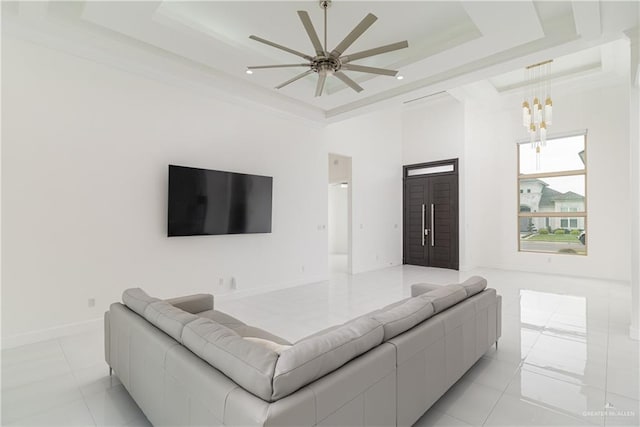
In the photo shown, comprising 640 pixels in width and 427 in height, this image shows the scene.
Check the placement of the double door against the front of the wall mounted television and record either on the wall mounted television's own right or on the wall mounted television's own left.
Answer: on the wall mounted television's own left

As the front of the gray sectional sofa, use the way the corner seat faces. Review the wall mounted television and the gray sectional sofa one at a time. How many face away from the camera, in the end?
1

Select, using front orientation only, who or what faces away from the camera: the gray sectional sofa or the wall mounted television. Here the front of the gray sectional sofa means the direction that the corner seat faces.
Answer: the gray sectional sofa

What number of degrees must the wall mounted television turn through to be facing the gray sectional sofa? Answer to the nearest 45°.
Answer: approximately 45° to its right

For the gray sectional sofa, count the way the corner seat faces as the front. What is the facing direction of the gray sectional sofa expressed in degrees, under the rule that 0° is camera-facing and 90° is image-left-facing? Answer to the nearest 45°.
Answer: approximately 180°

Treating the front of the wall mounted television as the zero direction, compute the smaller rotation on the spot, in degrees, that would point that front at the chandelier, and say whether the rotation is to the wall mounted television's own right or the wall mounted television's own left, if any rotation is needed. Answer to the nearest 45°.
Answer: approximately 45° to the wall mounted television's own left
